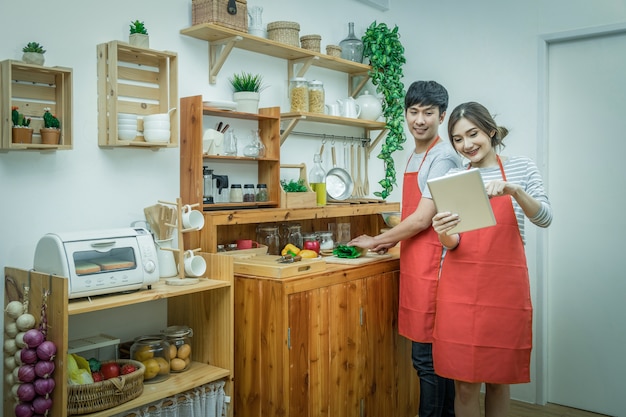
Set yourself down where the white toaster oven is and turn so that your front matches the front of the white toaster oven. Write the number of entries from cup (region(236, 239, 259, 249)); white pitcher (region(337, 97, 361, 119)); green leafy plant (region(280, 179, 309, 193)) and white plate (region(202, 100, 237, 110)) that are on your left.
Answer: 4

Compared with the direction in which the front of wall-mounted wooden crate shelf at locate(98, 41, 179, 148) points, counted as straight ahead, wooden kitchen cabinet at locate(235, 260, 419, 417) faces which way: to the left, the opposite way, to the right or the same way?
the same way

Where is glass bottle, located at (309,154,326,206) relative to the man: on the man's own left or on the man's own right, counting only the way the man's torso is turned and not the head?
on the man's own right

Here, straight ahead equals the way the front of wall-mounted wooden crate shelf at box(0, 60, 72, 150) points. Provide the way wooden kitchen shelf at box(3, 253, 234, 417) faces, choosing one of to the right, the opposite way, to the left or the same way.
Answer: the same way

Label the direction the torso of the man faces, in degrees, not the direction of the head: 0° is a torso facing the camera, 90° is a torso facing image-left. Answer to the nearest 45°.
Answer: approximately 45°

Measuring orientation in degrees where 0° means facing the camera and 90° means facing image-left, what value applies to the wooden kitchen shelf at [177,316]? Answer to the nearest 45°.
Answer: approximately 315°

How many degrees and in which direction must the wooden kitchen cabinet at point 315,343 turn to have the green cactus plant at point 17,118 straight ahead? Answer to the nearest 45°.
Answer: approximately 90° to its right

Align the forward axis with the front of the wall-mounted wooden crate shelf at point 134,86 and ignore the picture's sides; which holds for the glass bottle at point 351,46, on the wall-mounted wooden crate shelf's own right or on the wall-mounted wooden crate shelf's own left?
on the wall-mounted wooden crate shelf's own left

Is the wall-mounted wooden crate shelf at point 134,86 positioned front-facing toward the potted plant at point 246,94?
no

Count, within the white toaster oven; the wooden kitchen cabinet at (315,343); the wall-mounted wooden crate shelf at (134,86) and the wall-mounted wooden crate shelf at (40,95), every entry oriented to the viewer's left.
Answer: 0

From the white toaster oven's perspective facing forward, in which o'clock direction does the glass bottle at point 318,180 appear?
The glass bottle is roughly at 9 o'clock from the white toaster oven.

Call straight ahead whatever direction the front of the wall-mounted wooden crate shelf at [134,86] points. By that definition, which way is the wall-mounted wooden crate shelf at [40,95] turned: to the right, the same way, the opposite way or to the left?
the same way

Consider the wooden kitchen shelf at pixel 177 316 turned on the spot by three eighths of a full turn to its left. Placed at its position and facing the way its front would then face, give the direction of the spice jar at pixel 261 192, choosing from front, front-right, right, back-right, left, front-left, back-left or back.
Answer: front-right
